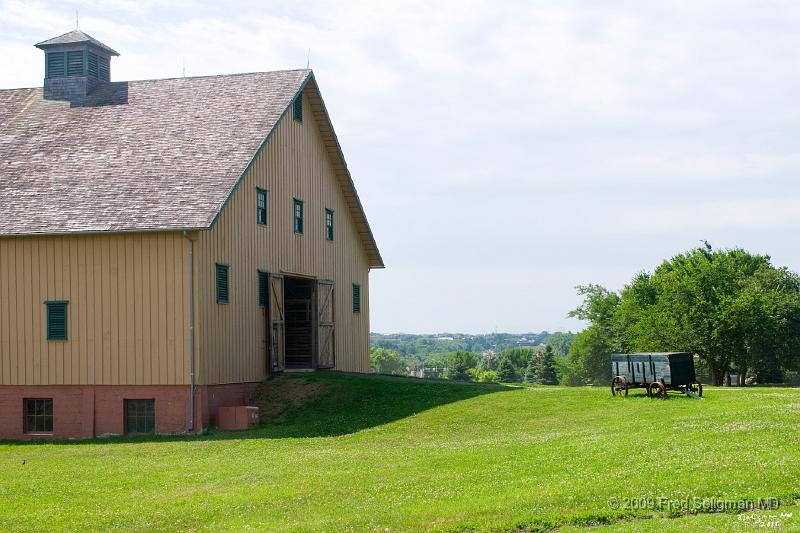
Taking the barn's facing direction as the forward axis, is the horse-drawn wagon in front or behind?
in front

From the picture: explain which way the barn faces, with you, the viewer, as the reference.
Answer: facing the viewer and to the right of the viewer
